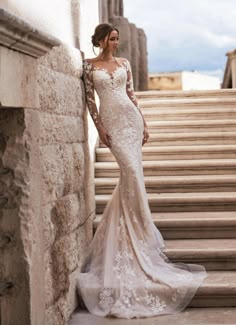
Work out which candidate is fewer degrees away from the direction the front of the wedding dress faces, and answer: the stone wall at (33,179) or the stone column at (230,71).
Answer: the stone wall

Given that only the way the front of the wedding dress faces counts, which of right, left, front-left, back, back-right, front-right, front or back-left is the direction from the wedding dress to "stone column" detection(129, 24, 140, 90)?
back

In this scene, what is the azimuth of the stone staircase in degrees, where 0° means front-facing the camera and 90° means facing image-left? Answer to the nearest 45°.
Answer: approximately 0°

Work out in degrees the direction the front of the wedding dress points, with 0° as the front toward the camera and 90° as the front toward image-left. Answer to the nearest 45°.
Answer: approximately 0°

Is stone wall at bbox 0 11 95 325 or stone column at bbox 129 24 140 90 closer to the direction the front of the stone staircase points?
the stone wall
